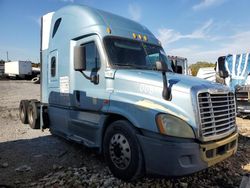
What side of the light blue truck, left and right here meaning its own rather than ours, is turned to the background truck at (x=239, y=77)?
left

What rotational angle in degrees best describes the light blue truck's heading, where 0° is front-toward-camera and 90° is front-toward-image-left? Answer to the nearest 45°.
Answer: approximately 315°

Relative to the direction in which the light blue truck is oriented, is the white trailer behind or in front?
behind
